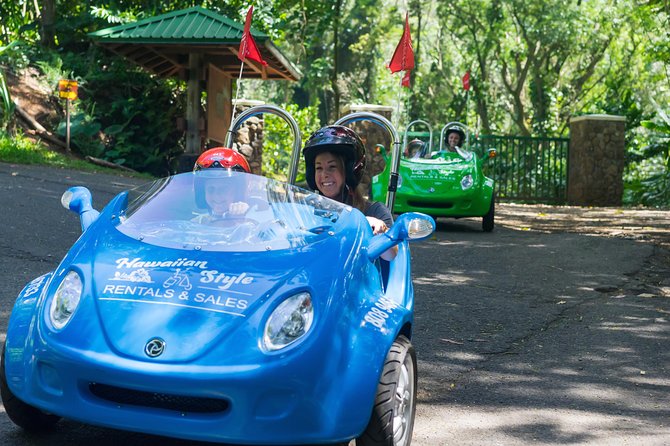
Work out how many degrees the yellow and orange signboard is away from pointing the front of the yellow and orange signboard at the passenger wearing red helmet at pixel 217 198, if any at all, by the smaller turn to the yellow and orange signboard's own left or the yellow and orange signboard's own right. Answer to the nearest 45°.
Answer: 0° — it already faces them

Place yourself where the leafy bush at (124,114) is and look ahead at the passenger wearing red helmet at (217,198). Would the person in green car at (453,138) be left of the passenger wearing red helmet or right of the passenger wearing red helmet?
left

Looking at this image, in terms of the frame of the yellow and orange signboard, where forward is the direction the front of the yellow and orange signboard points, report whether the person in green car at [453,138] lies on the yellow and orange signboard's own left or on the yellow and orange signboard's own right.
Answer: on the yellow and orange signboard's own left

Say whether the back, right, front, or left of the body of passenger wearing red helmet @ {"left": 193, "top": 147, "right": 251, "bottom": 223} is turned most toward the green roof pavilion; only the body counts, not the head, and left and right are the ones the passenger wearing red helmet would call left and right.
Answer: back

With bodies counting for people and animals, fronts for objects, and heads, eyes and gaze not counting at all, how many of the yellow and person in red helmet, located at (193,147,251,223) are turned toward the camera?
2

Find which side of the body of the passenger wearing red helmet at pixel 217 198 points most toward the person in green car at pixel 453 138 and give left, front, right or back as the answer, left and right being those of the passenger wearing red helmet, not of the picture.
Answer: back

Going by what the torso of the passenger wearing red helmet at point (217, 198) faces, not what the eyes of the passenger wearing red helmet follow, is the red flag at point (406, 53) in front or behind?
behind

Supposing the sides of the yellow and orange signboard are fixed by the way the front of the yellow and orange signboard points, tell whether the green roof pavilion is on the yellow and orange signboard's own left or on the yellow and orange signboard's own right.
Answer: on the yellow and orange signboard's own left

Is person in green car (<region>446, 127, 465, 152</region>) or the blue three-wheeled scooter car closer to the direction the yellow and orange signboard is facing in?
the blue three-wheeled scooter car

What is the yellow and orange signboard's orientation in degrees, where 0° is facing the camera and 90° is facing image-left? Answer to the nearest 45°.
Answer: approximately 0°
